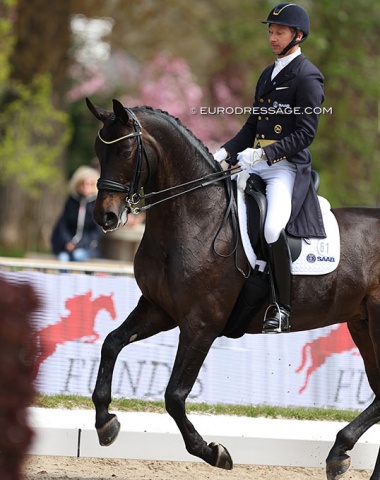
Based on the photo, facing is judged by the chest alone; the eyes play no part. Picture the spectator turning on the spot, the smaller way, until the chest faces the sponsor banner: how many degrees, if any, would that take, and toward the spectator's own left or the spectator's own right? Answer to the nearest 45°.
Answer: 0° — they already face it

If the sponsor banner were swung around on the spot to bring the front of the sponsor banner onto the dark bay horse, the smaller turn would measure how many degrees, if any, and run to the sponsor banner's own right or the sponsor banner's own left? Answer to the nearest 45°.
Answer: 0° — it already faces it

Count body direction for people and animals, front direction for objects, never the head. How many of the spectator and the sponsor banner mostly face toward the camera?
2

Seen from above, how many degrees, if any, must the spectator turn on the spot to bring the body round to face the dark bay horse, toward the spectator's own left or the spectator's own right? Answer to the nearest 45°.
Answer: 0° — they already face it

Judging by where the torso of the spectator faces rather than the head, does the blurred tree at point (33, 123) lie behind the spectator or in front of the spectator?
behind

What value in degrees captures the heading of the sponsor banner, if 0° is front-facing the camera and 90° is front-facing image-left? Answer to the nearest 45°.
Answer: approximately 0°

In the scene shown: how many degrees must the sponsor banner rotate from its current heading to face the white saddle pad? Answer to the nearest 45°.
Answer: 0° — it already faces it

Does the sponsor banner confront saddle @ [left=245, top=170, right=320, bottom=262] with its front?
yes
